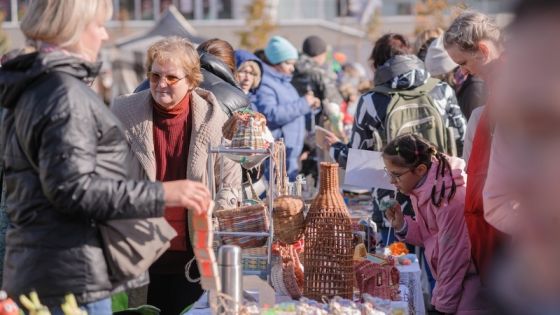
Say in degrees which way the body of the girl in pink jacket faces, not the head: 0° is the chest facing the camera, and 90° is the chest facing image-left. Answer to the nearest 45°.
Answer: approximately 90°

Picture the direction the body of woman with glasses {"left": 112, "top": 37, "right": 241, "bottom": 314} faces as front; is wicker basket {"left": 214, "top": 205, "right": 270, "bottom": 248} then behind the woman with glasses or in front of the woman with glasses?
in front

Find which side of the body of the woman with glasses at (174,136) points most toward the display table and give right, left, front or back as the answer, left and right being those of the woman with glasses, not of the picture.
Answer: left

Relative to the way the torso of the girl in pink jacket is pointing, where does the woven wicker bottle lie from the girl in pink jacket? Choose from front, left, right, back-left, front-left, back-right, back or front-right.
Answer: front-left

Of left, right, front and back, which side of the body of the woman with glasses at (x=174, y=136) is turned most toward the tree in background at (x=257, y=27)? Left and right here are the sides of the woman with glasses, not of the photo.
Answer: back

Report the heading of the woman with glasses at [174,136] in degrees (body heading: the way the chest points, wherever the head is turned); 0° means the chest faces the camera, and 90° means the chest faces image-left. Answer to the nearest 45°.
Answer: approximately 0°

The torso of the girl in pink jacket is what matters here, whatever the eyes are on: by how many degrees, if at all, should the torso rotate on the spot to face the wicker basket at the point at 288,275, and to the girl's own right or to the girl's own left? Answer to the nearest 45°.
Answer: approximately 45° to the girl's own left

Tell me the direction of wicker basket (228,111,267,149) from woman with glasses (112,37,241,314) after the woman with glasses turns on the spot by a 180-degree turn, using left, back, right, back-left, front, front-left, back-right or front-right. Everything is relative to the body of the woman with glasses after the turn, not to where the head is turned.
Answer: back-right

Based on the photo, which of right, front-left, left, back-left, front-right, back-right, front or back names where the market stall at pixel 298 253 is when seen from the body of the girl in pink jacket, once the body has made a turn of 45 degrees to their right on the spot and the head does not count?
left

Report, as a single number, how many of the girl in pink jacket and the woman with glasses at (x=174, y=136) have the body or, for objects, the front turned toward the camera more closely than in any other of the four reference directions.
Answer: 1

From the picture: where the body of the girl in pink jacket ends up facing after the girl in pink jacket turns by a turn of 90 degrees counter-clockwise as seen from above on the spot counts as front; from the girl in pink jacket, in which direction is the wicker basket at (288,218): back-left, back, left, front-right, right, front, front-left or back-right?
front-right

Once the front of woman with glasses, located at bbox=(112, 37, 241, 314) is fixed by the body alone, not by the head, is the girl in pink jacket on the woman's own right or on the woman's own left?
on the woman's own left

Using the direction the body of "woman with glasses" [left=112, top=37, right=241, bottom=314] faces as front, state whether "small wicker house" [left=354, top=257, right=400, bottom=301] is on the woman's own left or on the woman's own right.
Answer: on the woman's own left
